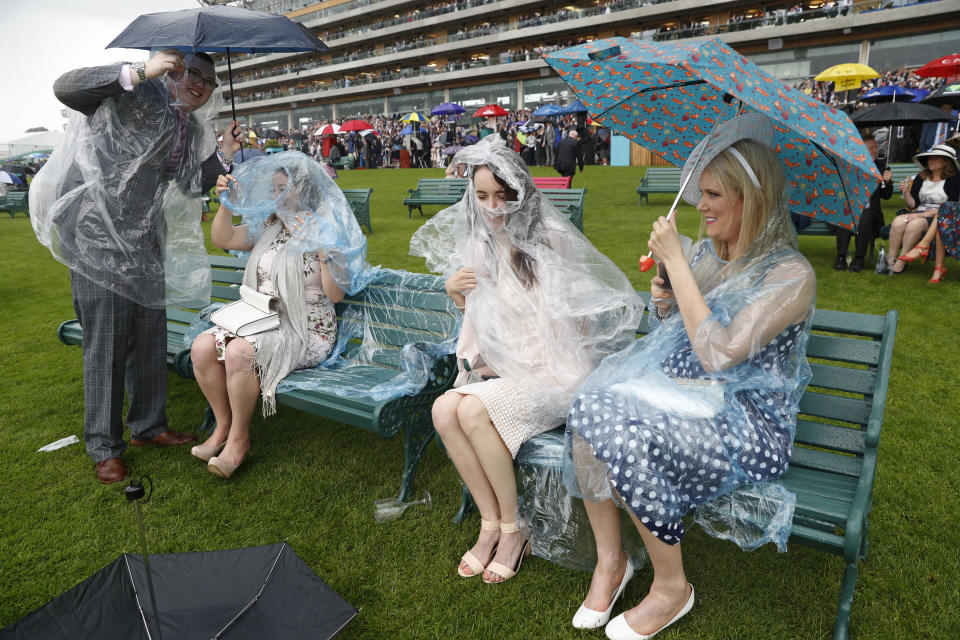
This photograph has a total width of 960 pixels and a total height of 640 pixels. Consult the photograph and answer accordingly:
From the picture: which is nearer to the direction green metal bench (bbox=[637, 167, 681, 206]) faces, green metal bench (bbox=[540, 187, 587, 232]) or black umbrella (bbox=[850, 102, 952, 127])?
the green metal bench

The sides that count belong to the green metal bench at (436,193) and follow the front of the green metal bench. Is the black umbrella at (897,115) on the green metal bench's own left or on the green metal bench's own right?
on the green metal bench's own left

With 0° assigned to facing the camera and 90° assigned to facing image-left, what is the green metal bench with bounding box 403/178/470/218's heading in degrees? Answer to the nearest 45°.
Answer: approximately 45°

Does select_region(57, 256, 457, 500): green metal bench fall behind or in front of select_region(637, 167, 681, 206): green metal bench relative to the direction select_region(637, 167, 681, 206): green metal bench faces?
in front

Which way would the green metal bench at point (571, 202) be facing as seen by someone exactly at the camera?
facing the viewer and to the left of the viewer

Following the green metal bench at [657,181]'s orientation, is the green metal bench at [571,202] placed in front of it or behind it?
in front
